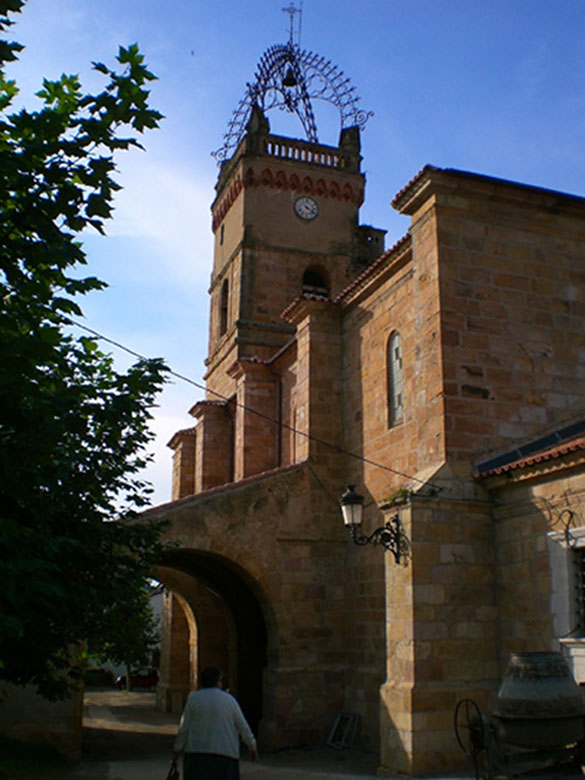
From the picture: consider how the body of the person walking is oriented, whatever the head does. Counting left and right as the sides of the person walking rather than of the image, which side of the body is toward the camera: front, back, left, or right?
back

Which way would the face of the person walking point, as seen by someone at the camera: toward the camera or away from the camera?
away from the camera

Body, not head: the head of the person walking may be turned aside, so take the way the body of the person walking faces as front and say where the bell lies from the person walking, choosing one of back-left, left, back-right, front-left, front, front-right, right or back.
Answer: front
